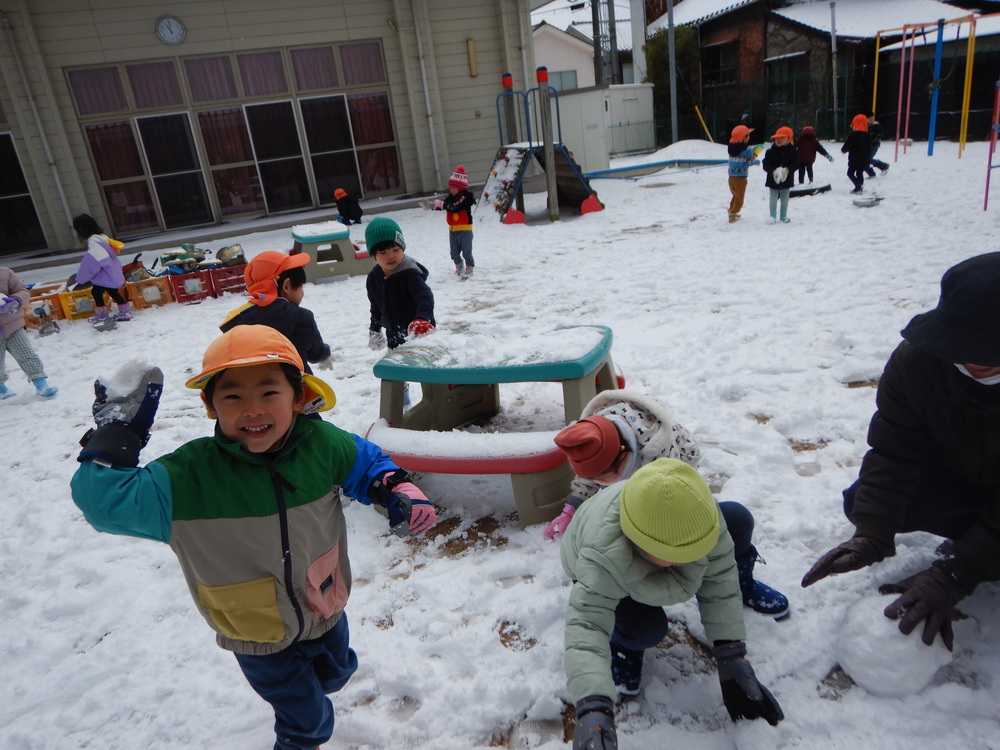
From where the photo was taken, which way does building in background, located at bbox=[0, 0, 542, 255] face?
toward the camera

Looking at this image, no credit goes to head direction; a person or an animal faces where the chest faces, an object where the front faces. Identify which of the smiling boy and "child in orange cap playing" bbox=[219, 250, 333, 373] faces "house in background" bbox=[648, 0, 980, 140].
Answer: the child in orange cap playing

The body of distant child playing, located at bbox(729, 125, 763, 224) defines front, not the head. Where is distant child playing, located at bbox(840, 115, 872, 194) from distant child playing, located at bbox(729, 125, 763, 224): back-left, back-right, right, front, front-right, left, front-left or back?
front-left

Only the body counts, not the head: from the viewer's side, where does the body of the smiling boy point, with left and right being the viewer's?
facing the viewer

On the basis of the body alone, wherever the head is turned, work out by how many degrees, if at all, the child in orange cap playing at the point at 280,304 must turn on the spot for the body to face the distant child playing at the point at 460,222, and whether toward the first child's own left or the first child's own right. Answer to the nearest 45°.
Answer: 0° — they already face them

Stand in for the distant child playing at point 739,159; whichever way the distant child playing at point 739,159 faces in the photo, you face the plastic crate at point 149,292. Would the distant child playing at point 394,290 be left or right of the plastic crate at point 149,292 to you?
left

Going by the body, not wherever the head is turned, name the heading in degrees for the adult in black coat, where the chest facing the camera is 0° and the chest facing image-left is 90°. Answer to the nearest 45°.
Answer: approximately 45°

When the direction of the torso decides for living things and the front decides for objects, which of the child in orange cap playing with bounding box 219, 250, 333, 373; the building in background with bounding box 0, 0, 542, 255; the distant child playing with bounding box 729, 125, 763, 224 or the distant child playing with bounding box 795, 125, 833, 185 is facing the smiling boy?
the building in background

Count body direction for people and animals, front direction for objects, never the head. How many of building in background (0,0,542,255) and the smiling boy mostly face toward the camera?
2

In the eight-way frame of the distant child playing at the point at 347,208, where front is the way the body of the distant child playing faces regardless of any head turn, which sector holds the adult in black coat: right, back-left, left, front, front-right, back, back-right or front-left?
left

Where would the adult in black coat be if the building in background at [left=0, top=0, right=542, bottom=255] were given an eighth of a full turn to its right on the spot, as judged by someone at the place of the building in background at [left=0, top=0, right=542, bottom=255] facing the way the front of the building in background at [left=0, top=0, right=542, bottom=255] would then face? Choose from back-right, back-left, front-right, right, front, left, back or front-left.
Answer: front-left

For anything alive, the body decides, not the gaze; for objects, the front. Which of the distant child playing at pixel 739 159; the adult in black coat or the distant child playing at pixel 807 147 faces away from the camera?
the distant child playing at pixel 807 147

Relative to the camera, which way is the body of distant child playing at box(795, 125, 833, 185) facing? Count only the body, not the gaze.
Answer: away from the camera

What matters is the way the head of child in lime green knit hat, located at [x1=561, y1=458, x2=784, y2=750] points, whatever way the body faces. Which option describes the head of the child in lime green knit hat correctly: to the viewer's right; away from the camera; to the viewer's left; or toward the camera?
toward the camera

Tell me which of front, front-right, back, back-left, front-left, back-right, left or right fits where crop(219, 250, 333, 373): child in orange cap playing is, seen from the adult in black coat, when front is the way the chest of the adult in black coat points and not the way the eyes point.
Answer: front-right

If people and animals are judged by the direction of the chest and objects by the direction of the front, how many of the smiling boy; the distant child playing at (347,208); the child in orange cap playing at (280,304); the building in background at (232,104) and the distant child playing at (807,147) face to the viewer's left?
1

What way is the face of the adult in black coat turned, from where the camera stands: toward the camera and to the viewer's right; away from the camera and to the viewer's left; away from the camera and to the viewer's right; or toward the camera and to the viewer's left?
toward the camera and to the viewer's left
